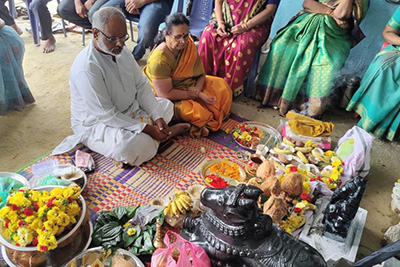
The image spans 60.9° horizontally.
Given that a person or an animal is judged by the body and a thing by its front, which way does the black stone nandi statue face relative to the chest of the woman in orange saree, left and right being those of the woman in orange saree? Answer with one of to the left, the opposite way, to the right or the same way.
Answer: to the right

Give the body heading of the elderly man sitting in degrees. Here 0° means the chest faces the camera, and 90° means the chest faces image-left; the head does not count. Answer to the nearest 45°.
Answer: approximately 315°

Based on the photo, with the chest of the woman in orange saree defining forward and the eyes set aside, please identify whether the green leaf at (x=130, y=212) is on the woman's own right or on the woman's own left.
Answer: on the woman's own right

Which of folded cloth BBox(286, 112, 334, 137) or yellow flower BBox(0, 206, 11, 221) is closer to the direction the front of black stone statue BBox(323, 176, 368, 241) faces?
the yellow flower

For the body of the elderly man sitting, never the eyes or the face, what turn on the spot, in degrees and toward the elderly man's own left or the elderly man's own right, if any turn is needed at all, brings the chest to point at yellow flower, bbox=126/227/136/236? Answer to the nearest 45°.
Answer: approximately 45° to the elderly man's own right
